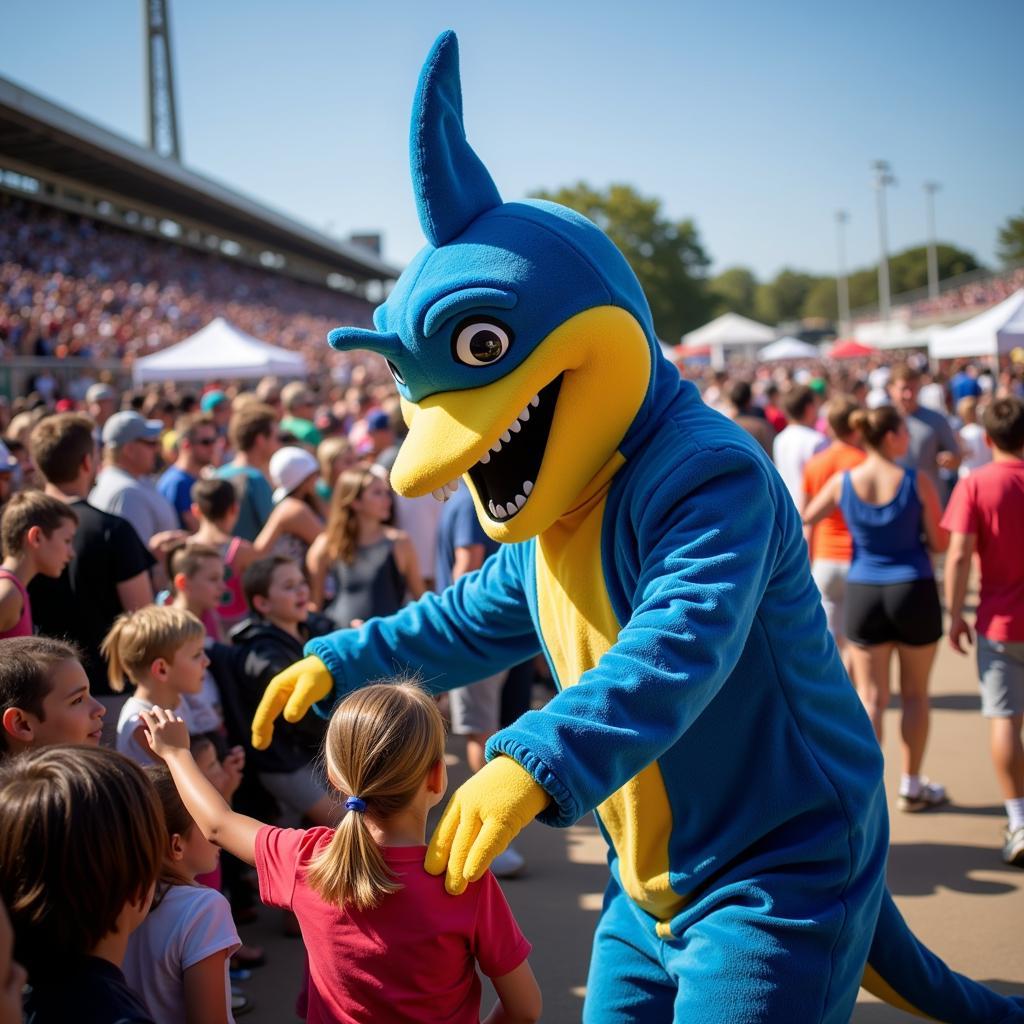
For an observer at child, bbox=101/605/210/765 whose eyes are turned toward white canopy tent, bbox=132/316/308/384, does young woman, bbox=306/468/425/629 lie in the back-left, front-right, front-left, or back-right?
front-right

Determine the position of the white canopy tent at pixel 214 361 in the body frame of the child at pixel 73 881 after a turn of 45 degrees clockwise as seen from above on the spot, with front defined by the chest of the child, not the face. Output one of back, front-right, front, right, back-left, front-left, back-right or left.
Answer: left

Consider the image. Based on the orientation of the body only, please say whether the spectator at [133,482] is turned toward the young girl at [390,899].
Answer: no

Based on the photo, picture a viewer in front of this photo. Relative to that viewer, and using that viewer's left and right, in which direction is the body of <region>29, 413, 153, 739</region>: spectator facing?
facing away from the viewer and to the right of the viewer

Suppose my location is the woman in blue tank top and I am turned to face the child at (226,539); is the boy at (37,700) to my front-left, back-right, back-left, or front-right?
front-left

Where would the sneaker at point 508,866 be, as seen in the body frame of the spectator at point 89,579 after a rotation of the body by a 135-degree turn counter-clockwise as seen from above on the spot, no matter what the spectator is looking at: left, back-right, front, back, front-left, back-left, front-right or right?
back

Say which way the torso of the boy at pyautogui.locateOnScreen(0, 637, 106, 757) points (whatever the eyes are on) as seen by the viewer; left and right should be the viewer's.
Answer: facing to the right of the viewer

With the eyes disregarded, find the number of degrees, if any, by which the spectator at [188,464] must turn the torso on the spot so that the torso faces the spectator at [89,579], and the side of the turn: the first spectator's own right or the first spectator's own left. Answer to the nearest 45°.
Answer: approximately 90° to the first spectator's own right

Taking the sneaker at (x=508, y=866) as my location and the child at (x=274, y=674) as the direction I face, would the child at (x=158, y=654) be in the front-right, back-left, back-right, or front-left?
front-left

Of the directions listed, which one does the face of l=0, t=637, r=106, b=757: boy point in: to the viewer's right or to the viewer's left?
to the viewer's right

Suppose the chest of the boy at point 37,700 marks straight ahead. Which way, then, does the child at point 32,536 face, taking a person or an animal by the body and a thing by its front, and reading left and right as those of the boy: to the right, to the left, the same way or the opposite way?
the same way

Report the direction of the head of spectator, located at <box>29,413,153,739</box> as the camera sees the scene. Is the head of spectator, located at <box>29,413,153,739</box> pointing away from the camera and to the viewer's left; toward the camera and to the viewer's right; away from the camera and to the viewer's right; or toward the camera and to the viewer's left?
away from the camera and to the viewer's right

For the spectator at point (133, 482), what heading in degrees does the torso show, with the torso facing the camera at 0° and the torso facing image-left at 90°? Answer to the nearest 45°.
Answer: approximately 270°
